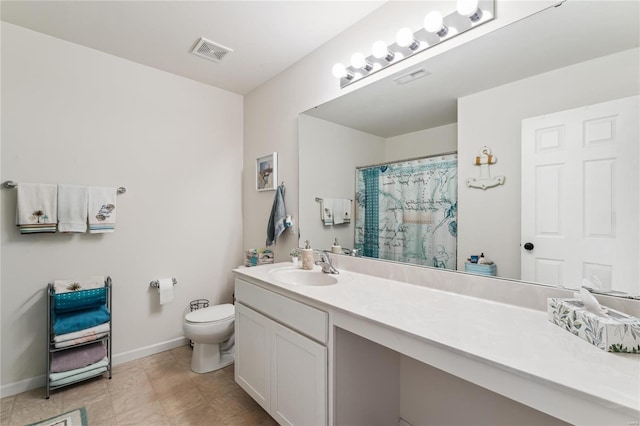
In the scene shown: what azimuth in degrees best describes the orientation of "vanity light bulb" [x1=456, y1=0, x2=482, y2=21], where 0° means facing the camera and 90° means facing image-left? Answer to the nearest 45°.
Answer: approximately 45°

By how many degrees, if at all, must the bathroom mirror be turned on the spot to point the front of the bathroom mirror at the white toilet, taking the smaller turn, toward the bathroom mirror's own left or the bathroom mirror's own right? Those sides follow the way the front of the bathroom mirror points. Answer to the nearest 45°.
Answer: approximately 45° to the bathroom mirror's own right

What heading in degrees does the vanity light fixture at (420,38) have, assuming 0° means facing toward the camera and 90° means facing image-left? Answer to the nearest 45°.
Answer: approximately 45°

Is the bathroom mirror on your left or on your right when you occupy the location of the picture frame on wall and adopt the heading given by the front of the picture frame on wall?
on your left
